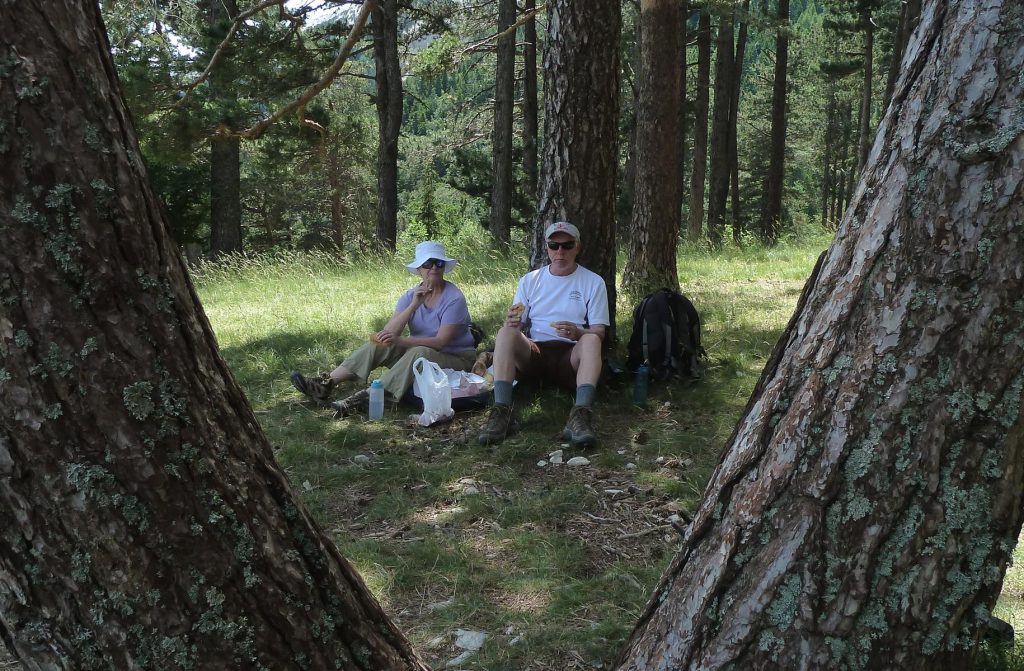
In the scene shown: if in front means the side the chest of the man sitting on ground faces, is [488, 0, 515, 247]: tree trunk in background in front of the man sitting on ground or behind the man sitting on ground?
behind

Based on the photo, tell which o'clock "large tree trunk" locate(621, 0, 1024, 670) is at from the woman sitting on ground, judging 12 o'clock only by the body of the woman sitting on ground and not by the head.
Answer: The large tree trunk is roughly at 10 o'clock from the woman sitting on ground.

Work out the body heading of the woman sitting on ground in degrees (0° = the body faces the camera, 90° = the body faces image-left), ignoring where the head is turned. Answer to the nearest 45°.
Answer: approximately 45°

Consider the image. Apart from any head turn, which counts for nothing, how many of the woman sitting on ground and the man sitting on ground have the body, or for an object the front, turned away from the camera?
0

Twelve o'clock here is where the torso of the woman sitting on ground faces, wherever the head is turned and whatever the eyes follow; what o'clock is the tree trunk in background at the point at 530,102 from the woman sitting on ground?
The tree trunk in background is roughly at 5 o'clock from the woman sitting on ground.

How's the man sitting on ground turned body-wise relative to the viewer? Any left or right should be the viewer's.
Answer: facing the viewer

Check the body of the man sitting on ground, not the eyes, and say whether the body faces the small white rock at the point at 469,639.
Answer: yes

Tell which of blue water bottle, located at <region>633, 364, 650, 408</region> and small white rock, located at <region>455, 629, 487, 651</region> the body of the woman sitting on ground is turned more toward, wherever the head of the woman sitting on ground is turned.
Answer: the small white rock

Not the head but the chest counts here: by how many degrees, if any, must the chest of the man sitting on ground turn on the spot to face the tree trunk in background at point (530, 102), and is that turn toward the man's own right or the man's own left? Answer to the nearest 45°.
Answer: approximately 180°

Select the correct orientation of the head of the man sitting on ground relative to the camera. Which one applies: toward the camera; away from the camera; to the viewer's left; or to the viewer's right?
toward the camera

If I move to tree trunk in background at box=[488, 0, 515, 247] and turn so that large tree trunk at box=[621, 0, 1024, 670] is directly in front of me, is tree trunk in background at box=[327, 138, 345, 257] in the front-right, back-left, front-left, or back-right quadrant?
back-right

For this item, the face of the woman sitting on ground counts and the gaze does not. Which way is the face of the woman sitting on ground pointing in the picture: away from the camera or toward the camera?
toward the camera

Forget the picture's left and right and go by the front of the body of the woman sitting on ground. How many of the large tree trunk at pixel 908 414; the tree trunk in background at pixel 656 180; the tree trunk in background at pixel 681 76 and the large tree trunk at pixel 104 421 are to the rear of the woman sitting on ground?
2

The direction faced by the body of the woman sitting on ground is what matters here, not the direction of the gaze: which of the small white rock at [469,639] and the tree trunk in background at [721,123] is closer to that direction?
the small white rock

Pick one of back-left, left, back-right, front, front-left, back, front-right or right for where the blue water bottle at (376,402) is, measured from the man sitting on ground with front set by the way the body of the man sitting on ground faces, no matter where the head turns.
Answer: right

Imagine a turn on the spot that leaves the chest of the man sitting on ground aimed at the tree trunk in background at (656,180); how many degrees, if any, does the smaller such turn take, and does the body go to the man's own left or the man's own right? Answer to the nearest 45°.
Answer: approximately 180°

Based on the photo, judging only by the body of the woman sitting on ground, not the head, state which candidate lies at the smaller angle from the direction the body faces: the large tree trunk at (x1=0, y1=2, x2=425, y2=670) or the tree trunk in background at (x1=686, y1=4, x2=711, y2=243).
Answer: the large tree trunk
